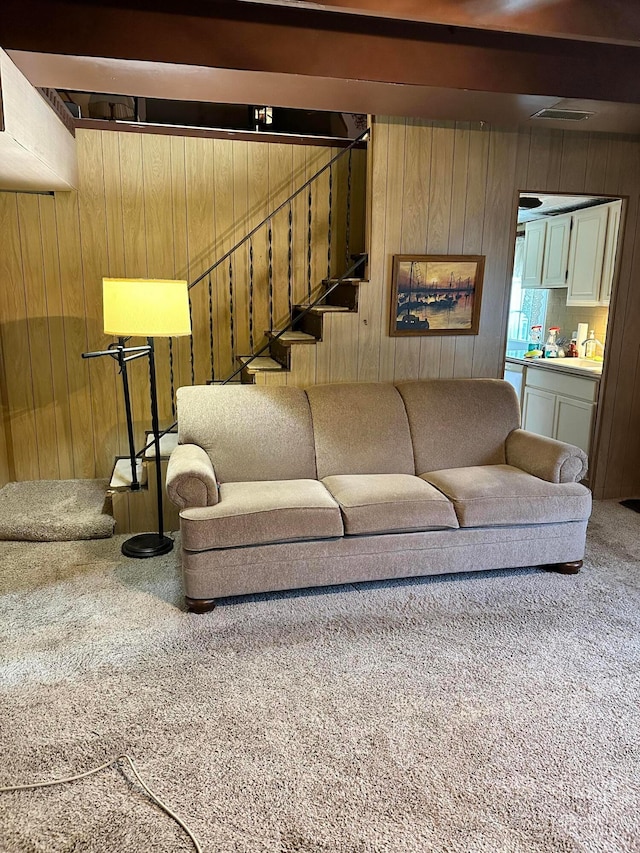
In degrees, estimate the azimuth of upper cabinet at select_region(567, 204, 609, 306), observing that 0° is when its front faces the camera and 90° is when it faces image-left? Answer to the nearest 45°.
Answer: approximately 45°

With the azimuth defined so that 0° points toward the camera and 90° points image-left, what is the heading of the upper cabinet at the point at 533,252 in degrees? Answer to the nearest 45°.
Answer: approximately 45°

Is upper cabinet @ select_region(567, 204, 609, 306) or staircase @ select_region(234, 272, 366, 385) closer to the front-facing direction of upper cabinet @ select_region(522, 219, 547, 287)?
the staircase

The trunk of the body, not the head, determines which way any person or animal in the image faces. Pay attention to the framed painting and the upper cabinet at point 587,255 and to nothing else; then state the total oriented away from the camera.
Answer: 0

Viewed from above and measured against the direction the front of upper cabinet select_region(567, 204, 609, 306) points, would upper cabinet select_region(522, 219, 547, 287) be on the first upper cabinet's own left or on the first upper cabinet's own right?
on the first upper cabinet's own right

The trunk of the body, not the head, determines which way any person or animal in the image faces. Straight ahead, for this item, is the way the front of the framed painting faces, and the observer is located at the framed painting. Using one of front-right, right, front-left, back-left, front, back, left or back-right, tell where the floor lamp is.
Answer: front-right
